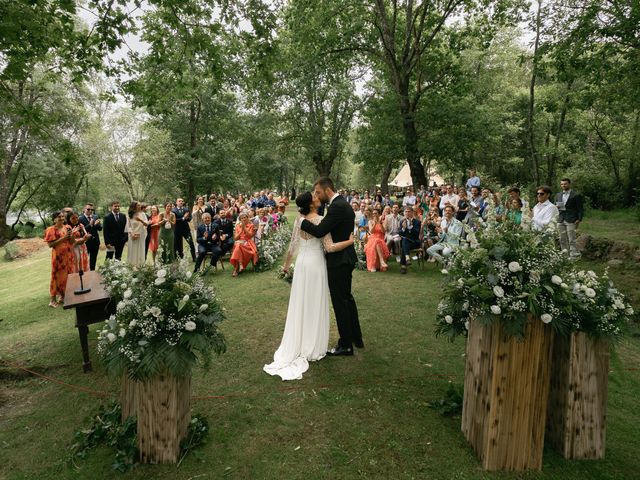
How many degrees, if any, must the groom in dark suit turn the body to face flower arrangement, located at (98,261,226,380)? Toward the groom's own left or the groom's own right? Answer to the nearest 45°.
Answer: approximately 45° to the groom's own left

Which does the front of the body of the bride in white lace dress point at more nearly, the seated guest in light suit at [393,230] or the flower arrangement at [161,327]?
the seated guest in light suit

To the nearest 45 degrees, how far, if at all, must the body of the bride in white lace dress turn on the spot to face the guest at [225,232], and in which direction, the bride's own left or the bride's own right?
approximately 45° to the bride's own left

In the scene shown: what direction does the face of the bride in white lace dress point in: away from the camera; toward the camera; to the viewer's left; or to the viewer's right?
to the viewer's right

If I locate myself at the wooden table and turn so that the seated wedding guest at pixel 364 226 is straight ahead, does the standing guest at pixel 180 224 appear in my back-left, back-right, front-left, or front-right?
front-left

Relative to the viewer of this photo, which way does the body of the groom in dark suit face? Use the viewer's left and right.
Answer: facing to the left of the viewer

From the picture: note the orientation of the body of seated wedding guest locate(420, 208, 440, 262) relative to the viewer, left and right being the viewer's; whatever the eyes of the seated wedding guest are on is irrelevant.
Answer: facing the viewer and to the left of the viewer

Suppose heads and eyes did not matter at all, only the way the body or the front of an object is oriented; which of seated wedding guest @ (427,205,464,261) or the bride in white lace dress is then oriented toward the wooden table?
the seated wedding guest

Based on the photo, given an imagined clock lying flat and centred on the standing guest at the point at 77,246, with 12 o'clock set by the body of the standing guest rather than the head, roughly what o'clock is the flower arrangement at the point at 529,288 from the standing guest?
The flower arrangement is roughly at 1 o'clock from the standing guest.

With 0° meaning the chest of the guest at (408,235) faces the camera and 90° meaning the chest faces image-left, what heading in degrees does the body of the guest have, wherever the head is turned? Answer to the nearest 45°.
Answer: approximately 45°

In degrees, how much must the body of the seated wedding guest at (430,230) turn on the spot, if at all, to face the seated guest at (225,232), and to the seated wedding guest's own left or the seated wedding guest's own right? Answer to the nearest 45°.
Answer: approximately 45° to the seated wedding guest's own right

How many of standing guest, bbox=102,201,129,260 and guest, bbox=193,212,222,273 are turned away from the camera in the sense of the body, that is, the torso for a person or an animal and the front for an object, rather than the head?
0

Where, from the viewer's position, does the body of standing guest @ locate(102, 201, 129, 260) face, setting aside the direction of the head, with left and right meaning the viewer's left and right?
facing the viewer and to the right of the viewer

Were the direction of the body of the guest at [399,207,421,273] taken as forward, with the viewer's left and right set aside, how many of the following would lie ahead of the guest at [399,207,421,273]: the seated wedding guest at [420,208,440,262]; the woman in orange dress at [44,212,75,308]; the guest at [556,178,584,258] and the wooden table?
2
